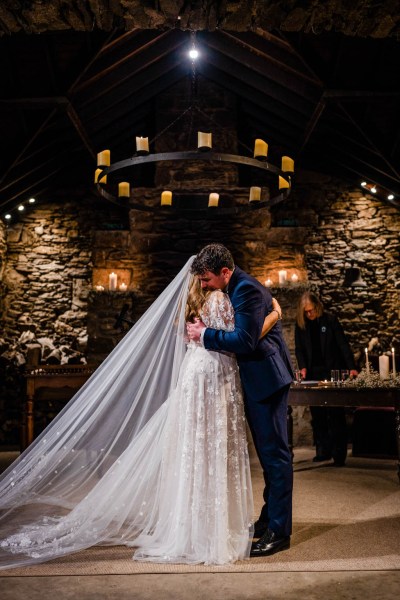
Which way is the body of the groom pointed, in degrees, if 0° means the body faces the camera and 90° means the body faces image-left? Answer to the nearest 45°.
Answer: approximately 90°

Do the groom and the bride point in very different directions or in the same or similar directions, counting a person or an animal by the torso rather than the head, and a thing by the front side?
very different directions

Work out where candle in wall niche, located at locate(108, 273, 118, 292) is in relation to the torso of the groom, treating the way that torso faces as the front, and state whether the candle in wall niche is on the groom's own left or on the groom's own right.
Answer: on the groom's own right

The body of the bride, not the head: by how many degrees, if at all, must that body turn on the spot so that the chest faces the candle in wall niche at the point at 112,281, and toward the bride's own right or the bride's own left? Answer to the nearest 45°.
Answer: approximately 90° to the bride's own left

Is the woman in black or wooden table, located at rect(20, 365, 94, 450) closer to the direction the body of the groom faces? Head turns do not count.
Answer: the wooden table
